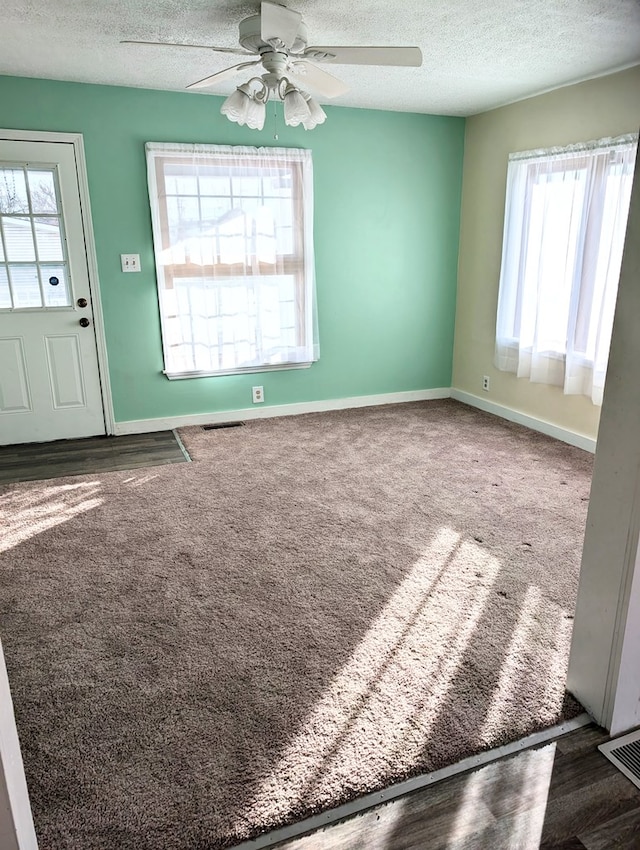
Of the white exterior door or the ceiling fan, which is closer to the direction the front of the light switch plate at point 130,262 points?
the ceiling fan

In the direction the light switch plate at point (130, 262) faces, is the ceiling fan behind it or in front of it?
in front

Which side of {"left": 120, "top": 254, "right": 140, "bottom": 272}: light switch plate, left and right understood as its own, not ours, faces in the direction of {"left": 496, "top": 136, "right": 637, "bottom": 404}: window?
left

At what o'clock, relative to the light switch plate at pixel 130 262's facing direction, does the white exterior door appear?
The white exterior door is roughly at 3 o'clock from the light switch plate.

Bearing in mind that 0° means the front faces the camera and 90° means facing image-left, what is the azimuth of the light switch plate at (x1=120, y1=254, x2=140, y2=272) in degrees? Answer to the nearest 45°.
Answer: approximately 0°

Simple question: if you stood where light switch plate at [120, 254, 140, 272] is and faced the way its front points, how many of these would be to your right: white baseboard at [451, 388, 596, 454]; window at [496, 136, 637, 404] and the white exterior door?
1

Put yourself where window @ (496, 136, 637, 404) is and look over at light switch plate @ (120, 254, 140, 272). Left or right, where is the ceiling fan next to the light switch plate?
left

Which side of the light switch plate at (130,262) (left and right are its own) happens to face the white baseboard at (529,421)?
left

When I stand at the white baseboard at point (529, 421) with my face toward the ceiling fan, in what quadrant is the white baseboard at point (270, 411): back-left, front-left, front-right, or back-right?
front-right

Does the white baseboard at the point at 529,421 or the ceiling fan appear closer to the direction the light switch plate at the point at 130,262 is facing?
the ceiling fan
